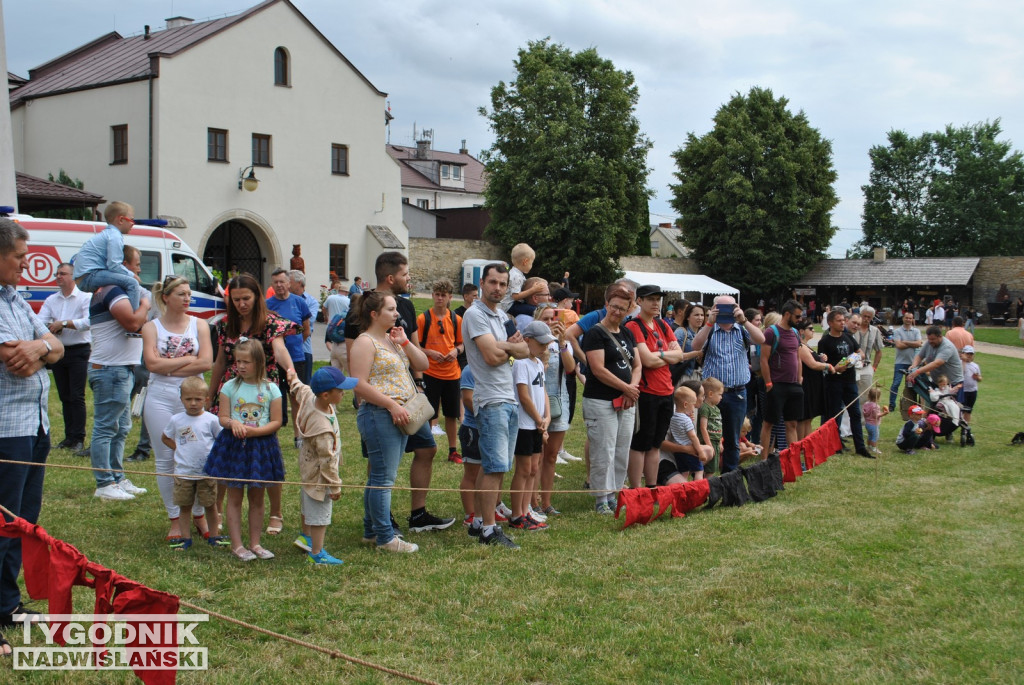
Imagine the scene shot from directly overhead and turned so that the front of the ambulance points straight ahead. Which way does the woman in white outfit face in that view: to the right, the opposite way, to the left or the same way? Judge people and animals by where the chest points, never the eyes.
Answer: to the right

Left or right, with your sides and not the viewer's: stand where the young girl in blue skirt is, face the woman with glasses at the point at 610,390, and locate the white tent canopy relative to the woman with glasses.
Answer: left

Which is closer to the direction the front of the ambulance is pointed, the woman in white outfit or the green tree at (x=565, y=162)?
the green tree

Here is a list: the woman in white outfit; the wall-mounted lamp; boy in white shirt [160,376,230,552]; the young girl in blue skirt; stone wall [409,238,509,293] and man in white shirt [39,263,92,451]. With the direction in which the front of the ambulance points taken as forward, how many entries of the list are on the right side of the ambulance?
4

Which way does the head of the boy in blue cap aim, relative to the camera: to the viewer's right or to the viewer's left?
to the viewer's right

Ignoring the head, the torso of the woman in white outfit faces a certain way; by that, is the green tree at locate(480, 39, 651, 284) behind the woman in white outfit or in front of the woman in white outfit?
behind

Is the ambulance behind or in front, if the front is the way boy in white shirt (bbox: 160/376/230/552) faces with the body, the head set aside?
behind

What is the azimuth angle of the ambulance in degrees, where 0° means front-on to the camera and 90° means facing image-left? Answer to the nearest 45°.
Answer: approximately 270°
